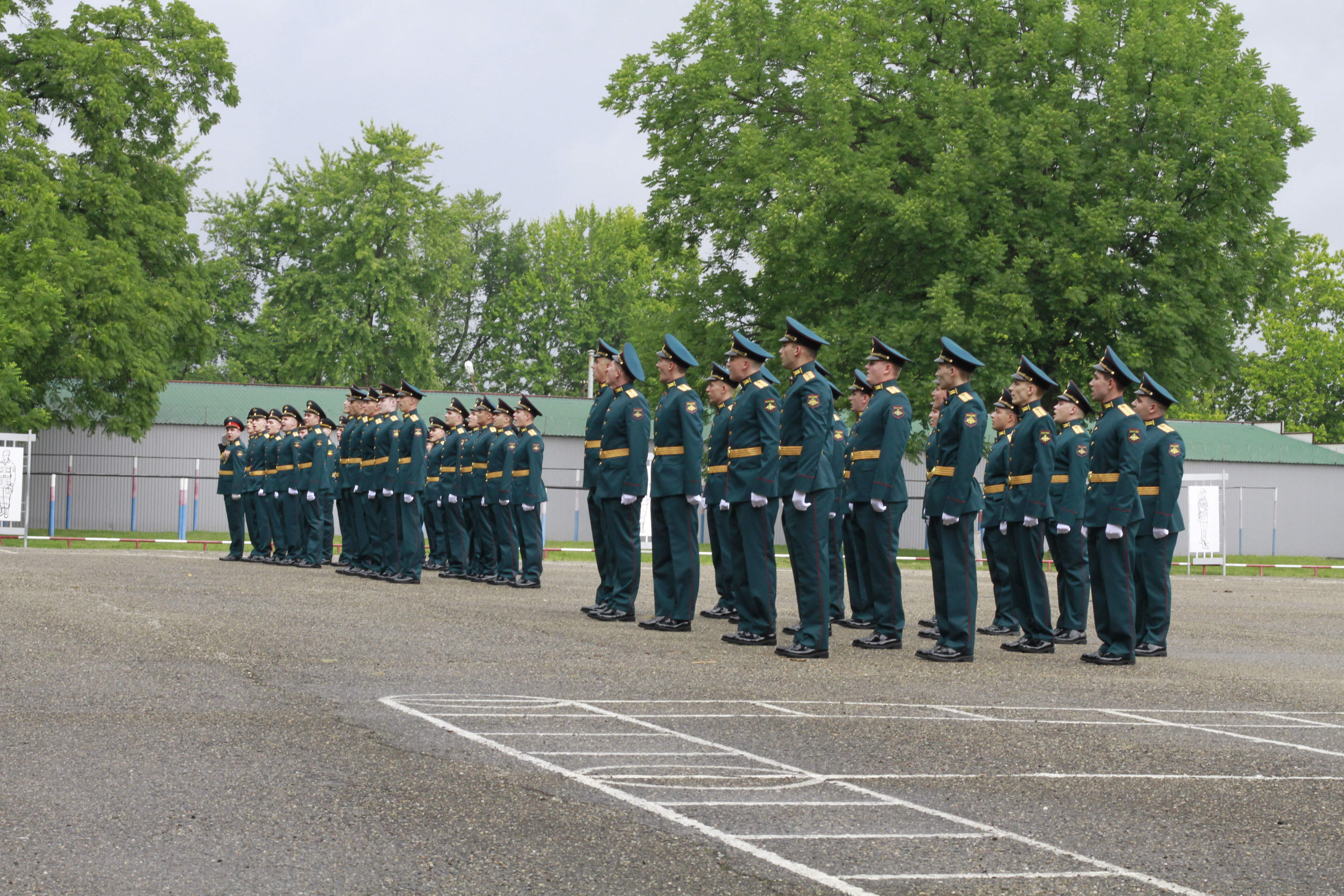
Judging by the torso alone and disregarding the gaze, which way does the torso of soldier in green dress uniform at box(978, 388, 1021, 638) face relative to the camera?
to the viewer's left

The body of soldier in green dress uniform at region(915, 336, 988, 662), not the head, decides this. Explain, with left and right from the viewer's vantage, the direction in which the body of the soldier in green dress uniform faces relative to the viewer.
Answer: facing to the left of the viewer

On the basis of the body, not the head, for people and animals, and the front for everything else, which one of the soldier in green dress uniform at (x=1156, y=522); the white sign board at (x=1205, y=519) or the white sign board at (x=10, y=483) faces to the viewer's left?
the soldier in green dress uniform

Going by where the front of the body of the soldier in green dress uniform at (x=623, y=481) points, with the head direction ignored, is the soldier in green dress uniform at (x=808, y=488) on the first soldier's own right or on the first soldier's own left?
on the first soldier's own left

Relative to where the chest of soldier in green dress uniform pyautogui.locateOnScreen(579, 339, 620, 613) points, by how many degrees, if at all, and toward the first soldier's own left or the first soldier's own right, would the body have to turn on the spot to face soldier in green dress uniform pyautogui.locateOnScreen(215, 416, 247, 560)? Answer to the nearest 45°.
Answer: approximately 45° to the first soldier's own right

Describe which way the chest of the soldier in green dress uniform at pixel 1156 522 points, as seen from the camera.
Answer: to the viewer's left

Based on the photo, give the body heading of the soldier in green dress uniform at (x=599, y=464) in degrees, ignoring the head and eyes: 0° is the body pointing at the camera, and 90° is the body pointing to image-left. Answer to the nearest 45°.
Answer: approximately 90°

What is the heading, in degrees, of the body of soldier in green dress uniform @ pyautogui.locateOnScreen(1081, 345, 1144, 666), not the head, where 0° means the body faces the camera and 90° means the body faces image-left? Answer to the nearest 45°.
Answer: approximately 90°

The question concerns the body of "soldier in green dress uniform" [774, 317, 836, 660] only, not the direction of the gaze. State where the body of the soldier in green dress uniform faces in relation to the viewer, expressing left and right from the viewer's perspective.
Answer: facing to the left of the viewer

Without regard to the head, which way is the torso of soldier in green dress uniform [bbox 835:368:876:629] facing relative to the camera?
to the viewer's left
